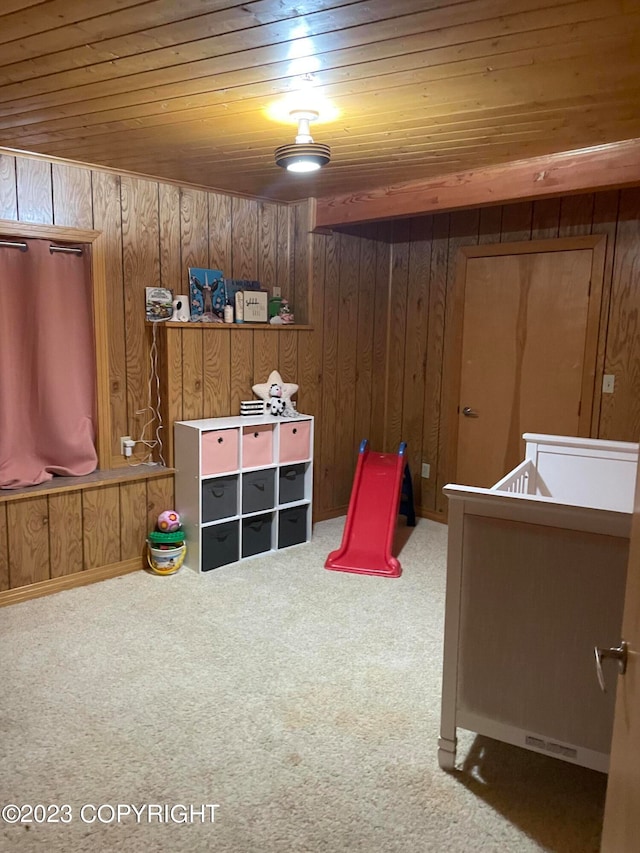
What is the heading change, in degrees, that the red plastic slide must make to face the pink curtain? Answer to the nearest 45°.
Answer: approximately 90° to its right

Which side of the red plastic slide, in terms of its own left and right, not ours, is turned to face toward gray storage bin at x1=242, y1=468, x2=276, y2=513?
right

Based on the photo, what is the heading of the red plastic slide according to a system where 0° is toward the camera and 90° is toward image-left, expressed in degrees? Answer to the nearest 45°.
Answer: approximately 0°
